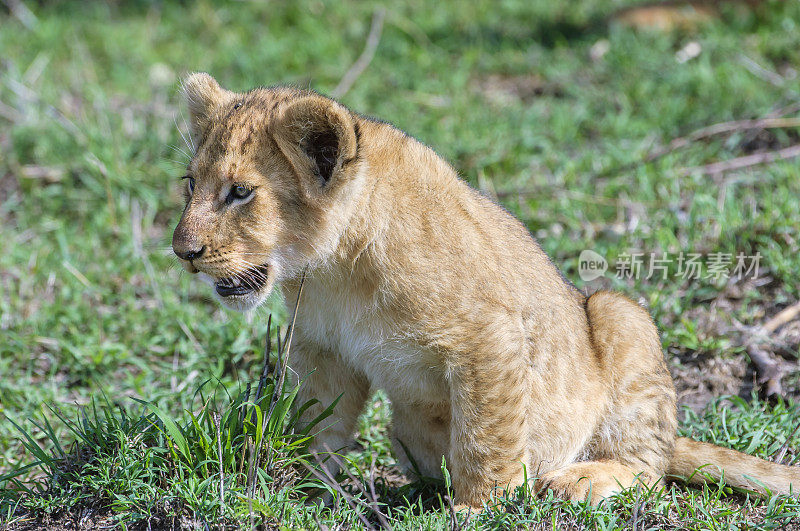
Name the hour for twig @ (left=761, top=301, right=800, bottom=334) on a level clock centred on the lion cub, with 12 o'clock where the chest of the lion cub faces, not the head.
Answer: The twig is roughly at 6 o'clock from the lion cub.

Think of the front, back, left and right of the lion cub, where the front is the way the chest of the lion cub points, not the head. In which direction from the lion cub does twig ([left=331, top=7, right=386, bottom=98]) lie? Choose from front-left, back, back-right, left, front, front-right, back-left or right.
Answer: back-right

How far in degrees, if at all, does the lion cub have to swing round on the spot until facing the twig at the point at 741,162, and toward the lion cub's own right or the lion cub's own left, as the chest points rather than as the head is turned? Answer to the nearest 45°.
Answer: approximately 180°

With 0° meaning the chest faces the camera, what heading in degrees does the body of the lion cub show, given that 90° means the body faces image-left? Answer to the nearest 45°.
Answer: approximately 45°

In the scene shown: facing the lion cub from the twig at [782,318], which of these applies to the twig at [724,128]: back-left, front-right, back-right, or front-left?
back-right

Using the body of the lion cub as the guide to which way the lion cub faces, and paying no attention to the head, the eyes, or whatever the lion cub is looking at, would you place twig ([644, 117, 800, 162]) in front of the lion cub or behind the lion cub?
behind
